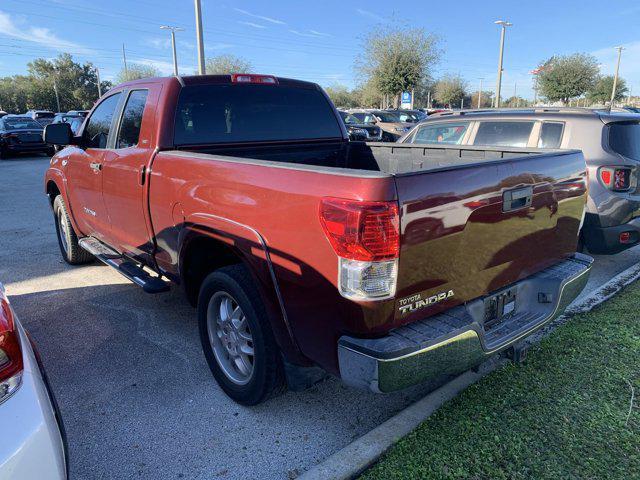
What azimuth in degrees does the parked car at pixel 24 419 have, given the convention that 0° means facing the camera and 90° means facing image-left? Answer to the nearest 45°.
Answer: approximately 180°

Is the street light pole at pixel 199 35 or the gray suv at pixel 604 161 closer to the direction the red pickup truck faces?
the street light pole

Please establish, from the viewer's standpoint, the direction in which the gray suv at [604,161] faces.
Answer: facing away from the viewer and to the left of the viewer

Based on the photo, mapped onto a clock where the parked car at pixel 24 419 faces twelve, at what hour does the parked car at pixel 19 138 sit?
the parked car at pixel 19 138 is roughly at 12 o'clock from the parked car at pixel 24 419.

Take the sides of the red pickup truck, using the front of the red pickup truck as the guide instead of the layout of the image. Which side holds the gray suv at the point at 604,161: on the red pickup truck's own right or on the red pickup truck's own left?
on the red pickup truck's own right

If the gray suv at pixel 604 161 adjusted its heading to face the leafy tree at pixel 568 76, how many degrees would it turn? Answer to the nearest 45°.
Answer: approximately 45° to its right

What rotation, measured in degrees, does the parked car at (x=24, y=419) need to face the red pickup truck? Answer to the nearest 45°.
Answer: approximately 90° to its right

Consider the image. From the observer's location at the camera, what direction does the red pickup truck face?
facing away from the viewer and to the left of the viewer

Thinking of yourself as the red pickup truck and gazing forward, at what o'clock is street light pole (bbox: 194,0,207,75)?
The street light pole is roughly at 1 o'clock from the red pickup truck.
